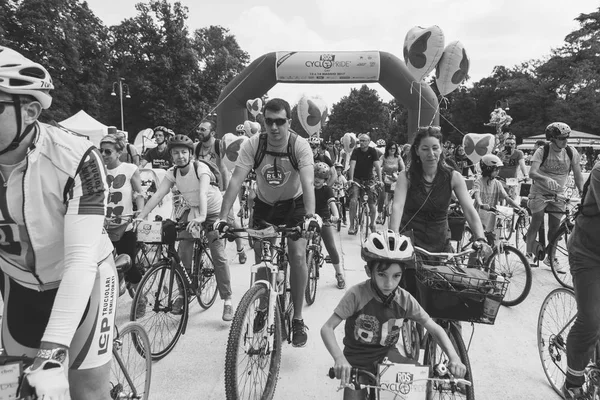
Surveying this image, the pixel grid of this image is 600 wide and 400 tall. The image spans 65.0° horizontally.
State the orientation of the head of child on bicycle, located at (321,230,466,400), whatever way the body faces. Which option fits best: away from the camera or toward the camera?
toward the camera

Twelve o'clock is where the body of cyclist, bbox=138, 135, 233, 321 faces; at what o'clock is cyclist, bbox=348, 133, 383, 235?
cyclist, bbox=348, 133, 383, 235 is roughly at 6 o'clock from cyclist, bbox=138, 135, 233, 321.

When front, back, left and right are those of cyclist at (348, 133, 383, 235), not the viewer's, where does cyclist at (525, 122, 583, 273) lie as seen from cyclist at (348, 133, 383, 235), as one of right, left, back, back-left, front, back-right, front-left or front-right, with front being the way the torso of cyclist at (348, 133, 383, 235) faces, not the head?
front-left

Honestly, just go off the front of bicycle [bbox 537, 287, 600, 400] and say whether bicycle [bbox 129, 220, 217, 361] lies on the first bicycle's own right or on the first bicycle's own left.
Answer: on the first bicycle's own right

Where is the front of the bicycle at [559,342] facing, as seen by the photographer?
facing the viewer and to the right of the viewer

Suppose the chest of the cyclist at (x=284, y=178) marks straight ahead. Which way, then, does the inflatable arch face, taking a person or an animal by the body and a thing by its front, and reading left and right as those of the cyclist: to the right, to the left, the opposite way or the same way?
the same way

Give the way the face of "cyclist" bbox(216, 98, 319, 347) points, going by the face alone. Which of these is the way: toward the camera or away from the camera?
toward the camera

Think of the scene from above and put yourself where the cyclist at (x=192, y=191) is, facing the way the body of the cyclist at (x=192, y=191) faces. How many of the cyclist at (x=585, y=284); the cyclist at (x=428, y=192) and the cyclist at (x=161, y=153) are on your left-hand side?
2

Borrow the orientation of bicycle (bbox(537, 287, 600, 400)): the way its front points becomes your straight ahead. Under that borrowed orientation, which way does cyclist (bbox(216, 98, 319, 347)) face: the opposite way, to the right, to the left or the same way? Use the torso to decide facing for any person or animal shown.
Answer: the same way

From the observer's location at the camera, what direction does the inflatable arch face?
facing the viewer

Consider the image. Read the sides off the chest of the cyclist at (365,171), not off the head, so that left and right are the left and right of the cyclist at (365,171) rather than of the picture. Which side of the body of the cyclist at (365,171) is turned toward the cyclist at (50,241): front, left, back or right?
front

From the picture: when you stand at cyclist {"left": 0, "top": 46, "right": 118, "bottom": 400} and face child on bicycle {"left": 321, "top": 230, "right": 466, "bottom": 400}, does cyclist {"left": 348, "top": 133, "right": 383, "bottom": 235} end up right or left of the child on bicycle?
left

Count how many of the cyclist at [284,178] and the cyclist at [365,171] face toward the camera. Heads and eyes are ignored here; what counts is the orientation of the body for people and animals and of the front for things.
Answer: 2

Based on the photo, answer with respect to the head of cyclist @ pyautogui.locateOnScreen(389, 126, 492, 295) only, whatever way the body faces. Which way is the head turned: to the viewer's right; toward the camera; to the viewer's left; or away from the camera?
toward the camera

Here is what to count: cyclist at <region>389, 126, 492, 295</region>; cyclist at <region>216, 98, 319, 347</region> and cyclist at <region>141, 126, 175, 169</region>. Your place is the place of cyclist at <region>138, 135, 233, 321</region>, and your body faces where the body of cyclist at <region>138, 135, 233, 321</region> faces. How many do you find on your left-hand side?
2

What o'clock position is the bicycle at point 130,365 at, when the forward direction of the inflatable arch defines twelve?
The bicycle is roughly at 12 o'clock from the inflatable arch.

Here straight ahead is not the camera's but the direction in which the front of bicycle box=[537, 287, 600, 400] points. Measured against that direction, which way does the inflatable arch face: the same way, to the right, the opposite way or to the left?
the same way
